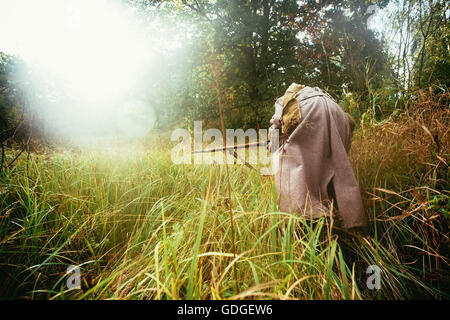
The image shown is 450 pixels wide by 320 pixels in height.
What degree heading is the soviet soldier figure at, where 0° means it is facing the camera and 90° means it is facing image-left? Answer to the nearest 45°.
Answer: approximately 135°
